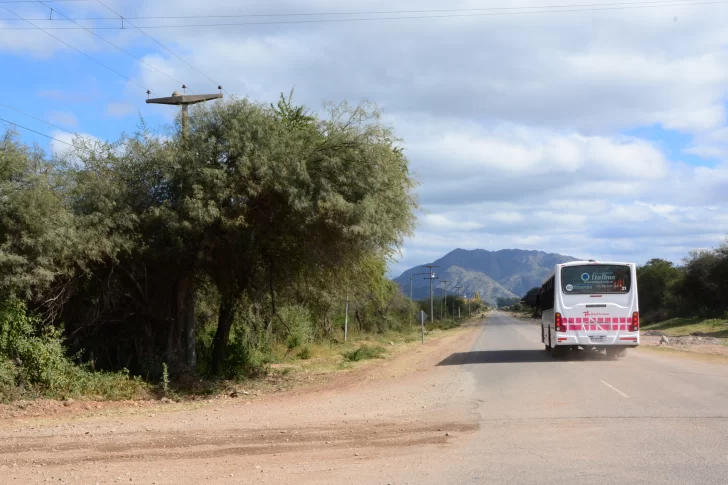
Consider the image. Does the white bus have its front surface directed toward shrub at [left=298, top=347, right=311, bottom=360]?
no

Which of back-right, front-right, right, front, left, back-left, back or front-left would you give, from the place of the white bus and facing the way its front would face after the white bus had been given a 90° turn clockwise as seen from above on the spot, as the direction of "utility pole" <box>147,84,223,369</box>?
back-right

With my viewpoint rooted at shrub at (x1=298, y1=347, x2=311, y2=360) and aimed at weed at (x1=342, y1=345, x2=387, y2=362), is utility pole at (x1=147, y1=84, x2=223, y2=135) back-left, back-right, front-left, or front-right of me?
back-right

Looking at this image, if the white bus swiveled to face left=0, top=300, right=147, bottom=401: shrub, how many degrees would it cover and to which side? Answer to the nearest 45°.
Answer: approximately 135° to its left

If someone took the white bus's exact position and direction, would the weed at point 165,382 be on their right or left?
on their left

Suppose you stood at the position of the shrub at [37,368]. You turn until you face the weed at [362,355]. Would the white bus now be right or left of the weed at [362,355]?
right

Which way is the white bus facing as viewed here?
away from the camera

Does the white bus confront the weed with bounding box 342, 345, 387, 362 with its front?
no

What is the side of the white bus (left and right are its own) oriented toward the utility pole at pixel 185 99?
left
